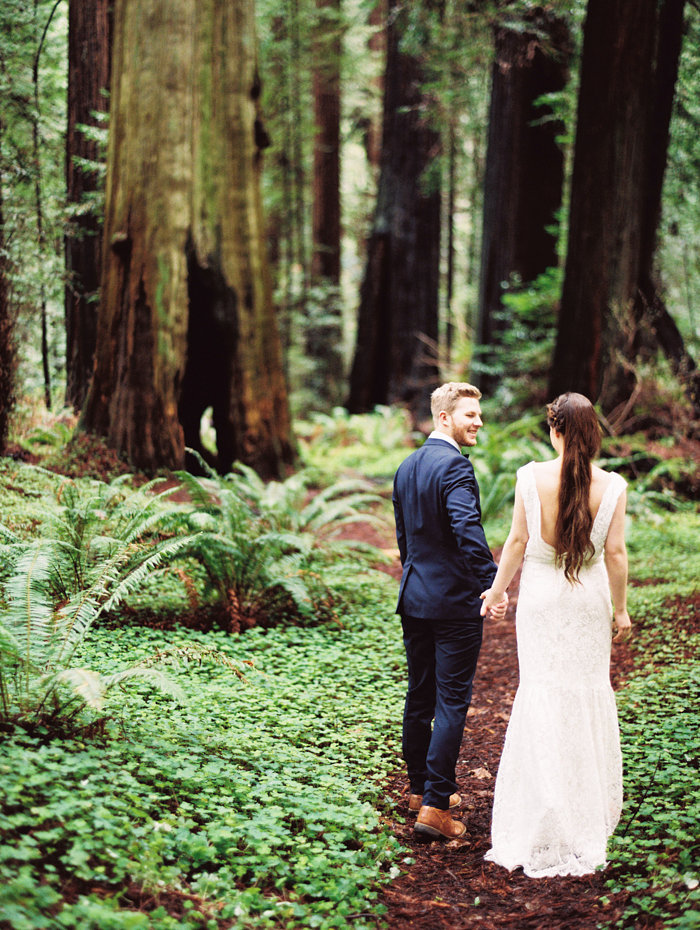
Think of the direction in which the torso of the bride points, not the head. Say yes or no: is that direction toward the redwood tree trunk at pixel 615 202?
yes

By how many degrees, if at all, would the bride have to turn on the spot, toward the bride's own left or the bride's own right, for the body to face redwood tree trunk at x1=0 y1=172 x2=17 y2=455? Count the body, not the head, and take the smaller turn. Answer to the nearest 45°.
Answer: approximately 45° to the bride's own left

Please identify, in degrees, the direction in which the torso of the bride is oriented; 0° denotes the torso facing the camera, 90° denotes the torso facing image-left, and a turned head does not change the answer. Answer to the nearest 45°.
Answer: approximately 180°

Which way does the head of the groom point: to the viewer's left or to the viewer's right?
to the viewer's right

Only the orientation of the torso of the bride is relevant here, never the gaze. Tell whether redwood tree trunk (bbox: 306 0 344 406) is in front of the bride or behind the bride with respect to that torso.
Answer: in front

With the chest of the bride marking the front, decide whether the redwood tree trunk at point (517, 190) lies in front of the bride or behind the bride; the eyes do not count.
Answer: in front
